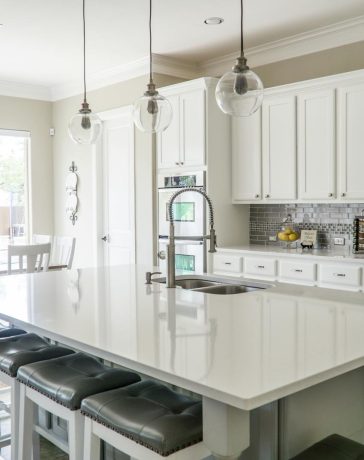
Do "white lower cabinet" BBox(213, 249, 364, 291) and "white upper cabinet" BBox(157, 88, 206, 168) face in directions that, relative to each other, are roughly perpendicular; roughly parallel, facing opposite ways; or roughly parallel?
roughly parallel

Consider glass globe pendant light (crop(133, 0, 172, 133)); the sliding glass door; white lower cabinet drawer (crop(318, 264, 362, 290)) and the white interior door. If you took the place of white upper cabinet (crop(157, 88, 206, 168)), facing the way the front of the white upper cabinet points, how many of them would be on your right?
2

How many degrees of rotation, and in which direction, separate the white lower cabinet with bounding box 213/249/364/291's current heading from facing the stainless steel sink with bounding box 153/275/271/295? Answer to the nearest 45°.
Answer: approximately 45° to its left

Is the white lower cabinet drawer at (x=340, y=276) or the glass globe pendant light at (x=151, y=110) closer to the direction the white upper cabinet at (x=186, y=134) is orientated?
the glass globe pendant light

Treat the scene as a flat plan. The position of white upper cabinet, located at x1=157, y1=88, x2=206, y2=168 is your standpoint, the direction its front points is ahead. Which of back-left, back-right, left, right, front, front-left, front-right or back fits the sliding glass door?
right

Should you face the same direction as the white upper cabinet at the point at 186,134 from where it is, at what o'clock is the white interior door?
The white interior door is roughly at 3 o'clock from the white upper cabinet.

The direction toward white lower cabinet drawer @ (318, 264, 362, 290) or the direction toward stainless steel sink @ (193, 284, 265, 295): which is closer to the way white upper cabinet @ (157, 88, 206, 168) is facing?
the stainless steel sink

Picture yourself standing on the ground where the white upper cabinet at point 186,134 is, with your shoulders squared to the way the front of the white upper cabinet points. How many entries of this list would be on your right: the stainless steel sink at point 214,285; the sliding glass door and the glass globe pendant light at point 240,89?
1

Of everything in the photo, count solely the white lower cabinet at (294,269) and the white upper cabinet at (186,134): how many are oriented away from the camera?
0

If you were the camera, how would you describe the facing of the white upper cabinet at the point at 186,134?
facing the viewer and to the left of the viewer

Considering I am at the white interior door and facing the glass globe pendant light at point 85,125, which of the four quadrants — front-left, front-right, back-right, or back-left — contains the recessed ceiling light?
front-left

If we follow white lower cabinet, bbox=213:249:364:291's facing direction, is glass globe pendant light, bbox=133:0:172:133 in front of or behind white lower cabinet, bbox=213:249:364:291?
in front

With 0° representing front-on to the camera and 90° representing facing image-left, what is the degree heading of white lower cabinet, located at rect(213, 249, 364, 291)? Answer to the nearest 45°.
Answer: approximately 45°

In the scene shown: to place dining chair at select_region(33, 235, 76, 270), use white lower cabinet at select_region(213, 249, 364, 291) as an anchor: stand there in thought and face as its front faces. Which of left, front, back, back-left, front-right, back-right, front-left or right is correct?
front-right

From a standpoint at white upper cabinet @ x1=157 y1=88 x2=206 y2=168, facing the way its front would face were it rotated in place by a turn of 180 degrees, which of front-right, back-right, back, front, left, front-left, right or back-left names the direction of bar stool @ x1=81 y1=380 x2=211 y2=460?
back-right
